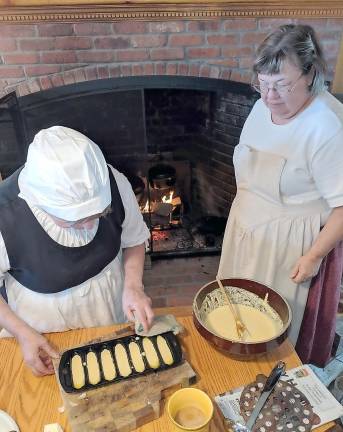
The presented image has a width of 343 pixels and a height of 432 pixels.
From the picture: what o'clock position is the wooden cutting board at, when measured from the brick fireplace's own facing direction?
The wooden cutting board is roughly at 12 o'clock from the brick fireplace.

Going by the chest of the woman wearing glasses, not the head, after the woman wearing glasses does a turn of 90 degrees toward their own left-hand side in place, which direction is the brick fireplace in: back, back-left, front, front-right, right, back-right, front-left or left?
back

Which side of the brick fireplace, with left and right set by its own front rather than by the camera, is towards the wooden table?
front

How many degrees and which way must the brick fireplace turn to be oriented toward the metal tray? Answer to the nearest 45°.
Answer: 0° — it already faces it

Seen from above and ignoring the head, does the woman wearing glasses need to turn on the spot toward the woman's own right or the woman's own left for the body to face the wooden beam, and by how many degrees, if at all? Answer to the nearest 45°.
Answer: approximately 90° to the woman's own right

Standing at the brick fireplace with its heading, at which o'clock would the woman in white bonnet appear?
The woman in white bonnet is roughly at 12 o'clock from the brick fireplace.

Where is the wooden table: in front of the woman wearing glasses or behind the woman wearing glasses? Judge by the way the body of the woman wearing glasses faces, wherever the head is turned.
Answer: in front

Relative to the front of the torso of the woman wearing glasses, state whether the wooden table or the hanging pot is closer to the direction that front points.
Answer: the wooden table

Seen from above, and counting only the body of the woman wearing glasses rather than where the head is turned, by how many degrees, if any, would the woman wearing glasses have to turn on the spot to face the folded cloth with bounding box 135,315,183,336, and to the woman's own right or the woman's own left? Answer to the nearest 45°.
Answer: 0° — they already face it

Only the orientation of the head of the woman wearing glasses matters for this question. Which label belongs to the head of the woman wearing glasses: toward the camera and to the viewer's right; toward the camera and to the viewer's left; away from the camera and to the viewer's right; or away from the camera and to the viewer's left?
toward the camera and to the viewer's left

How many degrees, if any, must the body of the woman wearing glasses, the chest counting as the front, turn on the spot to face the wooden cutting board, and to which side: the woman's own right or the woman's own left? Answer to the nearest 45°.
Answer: approximately 45° to the woman's own left

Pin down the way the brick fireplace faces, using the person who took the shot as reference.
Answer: facing the viewer
